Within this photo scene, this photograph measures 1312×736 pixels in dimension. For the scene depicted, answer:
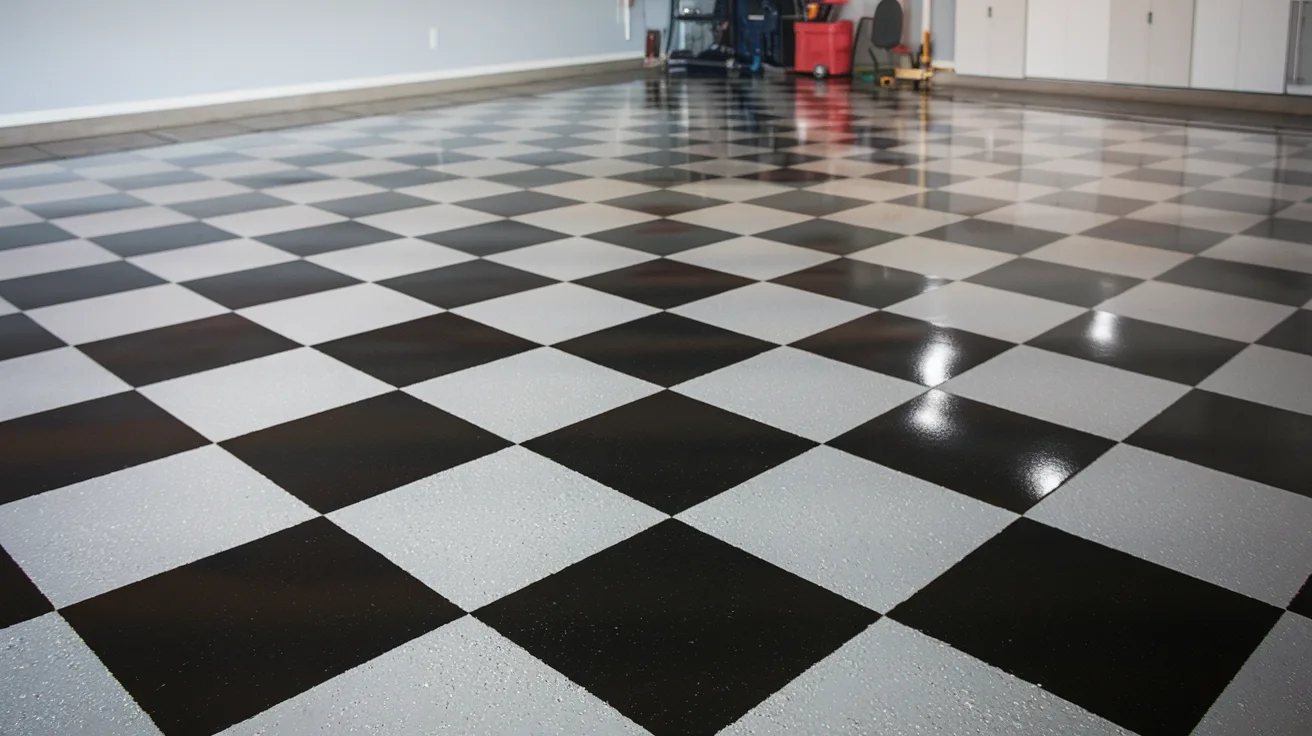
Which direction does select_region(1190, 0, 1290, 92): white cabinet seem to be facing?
toward the camera

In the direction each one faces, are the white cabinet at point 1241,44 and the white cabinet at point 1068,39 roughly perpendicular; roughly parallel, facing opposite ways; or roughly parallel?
roughly parallel

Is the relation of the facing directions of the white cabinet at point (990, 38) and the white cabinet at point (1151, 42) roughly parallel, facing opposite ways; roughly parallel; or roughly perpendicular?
roughly parallel

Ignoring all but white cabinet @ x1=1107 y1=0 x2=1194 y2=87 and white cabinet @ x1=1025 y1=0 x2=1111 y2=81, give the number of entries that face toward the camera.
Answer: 2

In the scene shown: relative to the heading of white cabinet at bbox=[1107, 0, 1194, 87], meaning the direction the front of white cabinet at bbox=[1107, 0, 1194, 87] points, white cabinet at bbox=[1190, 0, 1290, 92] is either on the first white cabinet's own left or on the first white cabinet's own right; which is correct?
on the first white cabinet's own left

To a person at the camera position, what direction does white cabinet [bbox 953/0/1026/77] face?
facing the viewer

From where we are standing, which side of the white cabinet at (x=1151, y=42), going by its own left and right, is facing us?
front

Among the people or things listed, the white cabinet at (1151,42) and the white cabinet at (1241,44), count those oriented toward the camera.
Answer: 2

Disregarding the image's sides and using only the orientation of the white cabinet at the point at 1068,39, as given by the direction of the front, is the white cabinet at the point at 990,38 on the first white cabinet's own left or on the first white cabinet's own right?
on the first white cabinet's own right

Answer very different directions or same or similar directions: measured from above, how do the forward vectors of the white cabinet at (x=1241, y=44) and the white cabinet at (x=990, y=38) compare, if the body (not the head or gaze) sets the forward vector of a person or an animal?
same or similar directions

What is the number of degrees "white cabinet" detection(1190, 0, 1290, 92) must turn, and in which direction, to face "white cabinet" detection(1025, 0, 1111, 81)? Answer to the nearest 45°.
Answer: approximately 135° to its right
